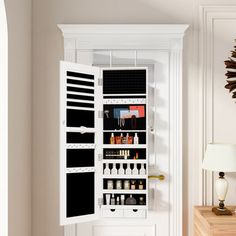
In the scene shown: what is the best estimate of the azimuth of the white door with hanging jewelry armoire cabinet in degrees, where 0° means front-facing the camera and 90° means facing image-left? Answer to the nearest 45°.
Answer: approximately 0°

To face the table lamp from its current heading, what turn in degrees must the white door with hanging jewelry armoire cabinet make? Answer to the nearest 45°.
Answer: approximately 90° to its left

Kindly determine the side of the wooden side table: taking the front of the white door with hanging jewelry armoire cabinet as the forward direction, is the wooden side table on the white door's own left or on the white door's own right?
on the white door's own left
